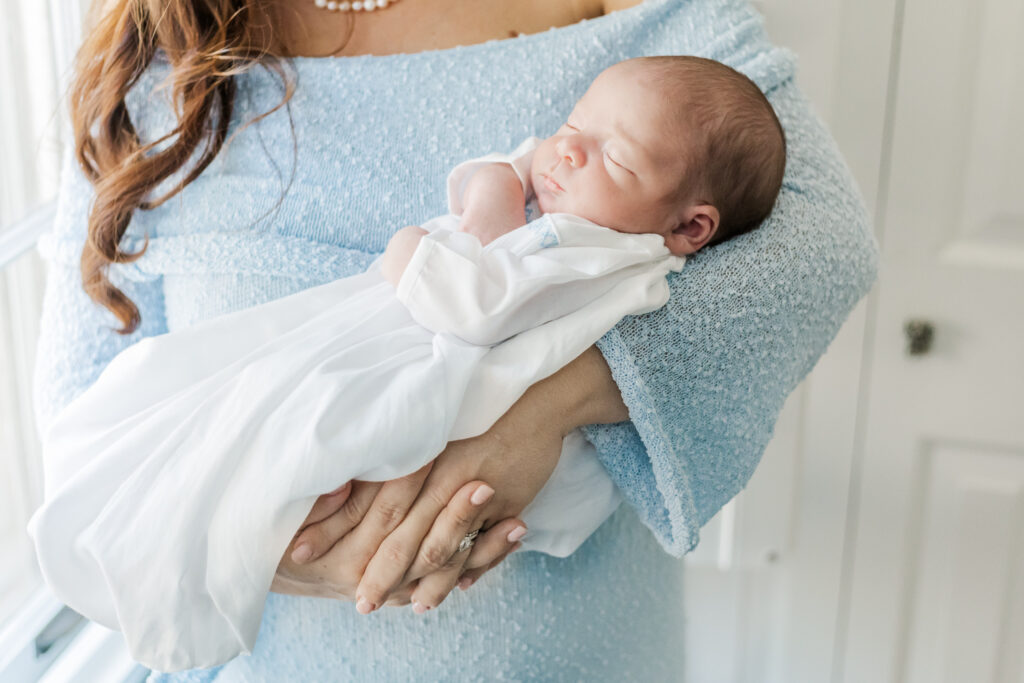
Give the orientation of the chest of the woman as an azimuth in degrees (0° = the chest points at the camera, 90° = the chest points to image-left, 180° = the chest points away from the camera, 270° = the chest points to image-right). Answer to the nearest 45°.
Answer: approximately 0°

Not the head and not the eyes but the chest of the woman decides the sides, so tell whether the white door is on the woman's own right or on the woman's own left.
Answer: on the woman's own left
